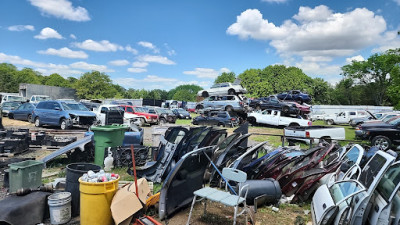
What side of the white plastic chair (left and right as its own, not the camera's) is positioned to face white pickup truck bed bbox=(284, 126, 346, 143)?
back

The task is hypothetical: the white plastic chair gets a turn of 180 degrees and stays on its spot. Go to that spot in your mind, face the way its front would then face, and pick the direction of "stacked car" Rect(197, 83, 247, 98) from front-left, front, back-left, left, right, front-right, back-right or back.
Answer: front-left

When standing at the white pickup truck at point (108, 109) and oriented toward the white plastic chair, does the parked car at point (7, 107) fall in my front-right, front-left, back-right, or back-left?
back-right

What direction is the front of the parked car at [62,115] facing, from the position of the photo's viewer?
facing the viewer and to the right of the viewer

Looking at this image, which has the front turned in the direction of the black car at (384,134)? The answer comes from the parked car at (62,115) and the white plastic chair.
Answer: the parked car

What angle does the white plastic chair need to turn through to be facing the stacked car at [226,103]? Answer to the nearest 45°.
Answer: approximately 135° to its right

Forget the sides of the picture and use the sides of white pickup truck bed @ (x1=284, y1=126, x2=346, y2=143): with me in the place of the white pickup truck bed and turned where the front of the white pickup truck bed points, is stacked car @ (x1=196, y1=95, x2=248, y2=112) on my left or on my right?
on my left

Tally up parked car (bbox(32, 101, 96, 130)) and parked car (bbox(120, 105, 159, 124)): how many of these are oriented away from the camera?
0

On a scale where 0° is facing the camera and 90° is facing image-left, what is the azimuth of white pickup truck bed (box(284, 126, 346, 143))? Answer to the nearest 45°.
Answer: approximately 225°
